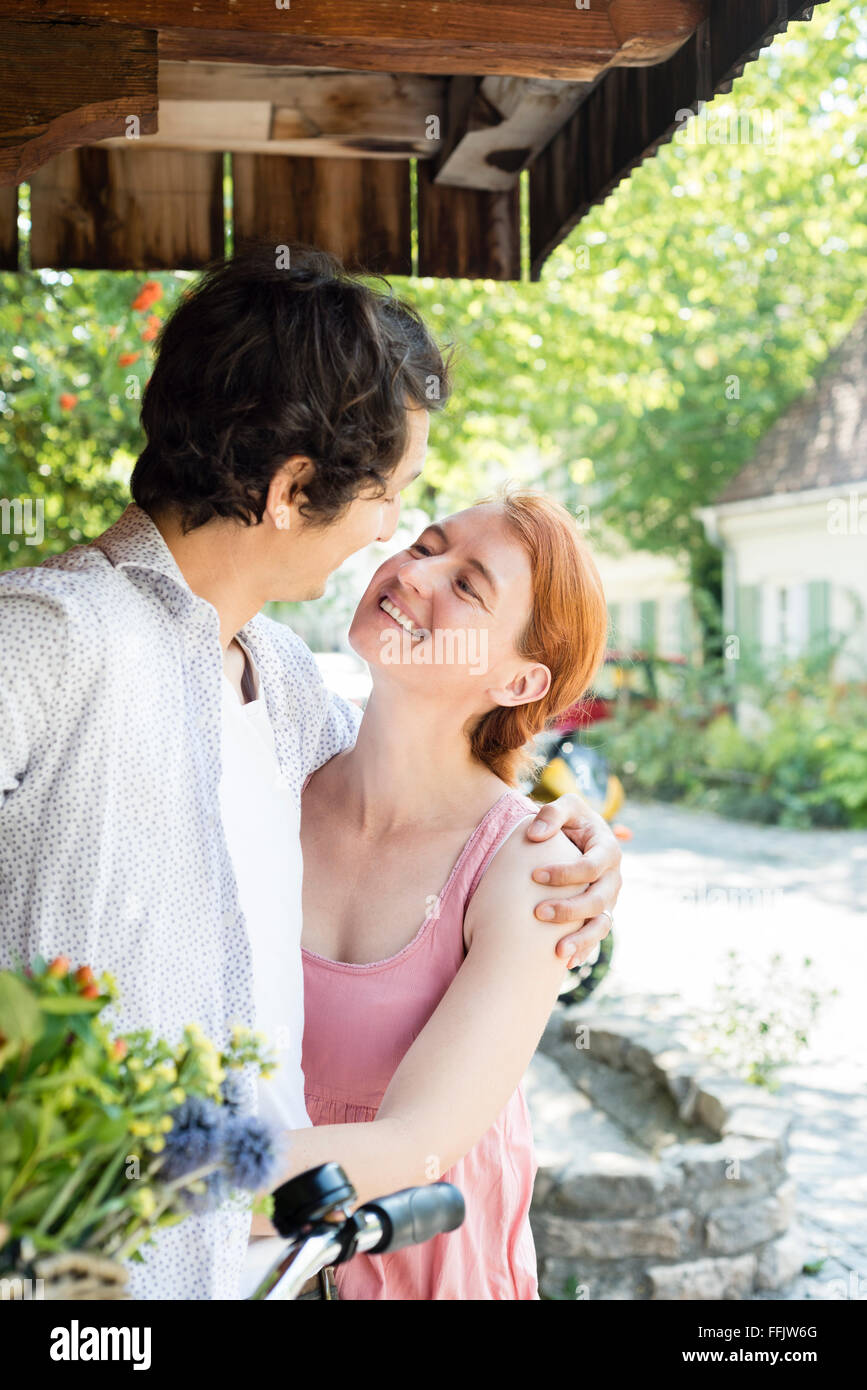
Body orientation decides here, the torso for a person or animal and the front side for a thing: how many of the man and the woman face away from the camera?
0

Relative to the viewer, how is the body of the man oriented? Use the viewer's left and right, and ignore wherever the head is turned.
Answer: facing the viewer and to the right of the viewer

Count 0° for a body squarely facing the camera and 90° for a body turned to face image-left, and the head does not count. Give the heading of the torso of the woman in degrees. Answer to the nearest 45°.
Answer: approximately 45°

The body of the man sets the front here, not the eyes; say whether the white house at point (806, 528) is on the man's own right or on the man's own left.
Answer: on the man's own left

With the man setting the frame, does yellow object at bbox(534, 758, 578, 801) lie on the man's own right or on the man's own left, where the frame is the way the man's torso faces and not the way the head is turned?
on the man's own left

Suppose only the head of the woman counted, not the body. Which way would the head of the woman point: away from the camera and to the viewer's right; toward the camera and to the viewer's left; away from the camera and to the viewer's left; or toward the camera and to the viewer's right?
toward the camera and to the viewer's left

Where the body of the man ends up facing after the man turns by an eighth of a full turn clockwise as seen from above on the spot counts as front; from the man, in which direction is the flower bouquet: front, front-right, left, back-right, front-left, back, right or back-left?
front

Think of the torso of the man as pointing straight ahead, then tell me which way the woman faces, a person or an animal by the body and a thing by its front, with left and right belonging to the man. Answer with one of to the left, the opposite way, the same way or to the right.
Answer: to the right

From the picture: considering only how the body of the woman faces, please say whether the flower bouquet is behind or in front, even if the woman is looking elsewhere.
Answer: in front
